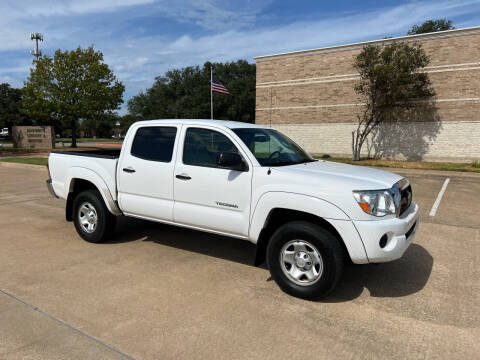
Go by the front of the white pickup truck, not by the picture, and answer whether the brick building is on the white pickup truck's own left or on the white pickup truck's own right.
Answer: on the white pickup truck's own left

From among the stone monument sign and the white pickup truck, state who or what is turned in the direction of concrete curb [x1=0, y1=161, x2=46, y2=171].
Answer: the stone monument sign

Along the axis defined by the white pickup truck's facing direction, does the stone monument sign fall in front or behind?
behind

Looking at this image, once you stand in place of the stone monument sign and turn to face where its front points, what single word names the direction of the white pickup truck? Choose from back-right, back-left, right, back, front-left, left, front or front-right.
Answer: front

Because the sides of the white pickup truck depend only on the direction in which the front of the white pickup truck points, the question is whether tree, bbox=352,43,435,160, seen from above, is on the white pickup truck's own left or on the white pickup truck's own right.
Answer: on the white pickup truck's own left

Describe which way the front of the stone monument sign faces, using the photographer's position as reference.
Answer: facing the viewer

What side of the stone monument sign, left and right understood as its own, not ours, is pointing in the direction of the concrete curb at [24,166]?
front

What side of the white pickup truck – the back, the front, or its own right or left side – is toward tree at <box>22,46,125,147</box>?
back

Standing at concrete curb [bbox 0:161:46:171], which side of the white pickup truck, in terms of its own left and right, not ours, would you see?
back

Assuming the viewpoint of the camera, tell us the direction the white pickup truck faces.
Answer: facing the viewer and to the right of the viewer

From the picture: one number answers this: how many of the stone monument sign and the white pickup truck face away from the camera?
0
